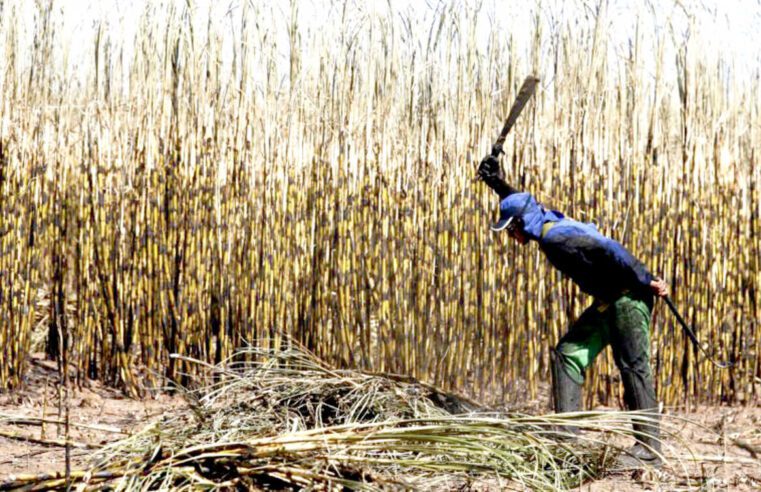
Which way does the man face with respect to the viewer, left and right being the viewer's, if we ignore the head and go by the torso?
facing to the left of the viewer
